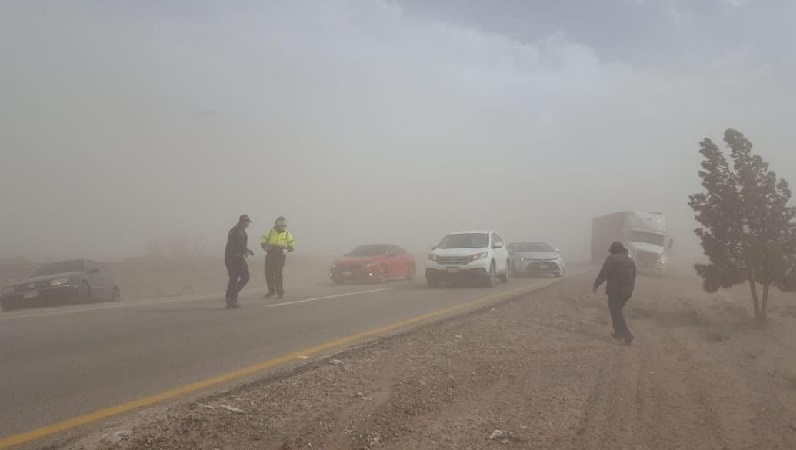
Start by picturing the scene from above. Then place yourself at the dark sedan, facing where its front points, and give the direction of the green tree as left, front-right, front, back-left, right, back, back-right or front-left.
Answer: left

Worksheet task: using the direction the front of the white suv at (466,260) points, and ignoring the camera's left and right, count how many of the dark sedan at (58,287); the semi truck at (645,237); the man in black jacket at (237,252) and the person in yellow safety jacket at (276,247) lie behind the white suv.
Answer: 1

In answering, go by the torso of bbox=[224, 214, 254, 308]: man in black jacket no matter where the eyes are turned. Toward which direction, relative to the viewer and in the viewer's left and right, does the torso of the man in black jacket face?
facing to the right of the viewer

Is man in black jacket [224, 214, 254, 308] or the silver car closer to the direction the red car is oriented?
the man in black jacket

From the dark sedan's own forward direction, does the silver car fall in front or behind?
behind

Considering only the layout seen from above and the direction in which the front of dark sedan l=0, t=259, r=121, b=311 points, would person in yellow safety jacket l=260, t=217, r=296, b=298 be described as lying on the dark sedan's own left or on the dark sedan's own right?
on the dark sedan's own left

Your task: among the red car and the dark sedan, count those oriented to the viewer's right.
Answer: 0

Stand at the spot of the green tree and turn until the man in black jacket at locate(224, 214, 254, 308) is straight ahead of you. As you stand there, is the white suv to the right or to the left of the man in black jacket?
right

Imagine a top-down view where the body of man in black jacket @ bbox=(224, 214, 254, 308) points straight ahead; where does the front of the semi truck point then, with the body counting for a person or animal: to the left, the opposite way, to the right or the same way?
to the right

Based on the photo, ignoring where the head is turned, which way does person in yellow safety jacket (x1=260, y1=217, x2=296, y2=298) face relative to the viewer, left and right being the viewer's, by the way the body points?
facing the viewer

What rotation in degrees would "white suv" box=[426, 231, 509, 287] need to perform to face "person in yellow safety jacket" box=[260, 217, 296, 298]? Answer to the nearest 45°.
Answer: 0° — it already faces them

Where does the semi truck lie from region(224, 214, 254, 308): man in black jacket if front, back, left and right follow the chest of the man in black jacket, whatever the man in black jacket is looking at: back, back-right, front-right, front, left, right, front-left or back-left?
front-left

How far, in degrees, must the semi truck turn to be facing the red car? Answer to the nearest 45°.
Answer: approximately 90° to its right

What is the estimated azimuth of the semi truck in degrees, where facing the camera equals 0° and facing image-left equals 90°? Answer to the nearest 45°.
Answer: approximately 315°
